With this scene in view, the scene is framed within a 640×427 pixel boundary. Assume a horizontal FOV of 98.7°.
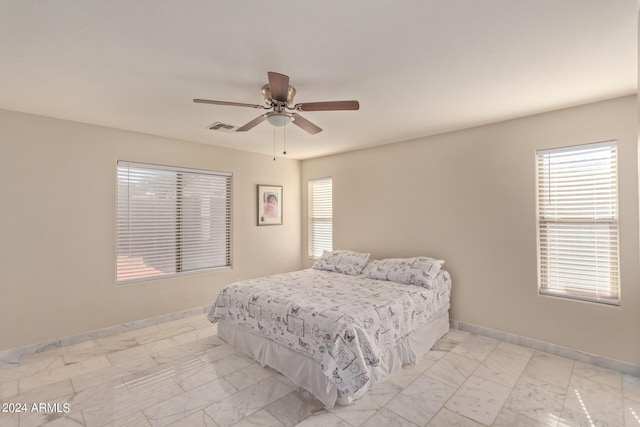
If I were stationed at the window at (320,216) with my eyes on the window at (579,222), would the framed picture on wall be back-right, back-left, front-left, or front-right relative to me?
back-right

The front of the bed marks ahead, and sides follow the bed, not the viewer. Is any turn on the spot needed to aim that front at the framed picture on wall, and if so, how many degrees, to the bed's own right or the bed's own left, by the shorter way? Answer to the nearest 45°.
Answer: approximately 90° to the bed's own right

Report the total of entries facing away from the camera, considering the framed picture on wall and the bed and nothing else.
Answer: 0

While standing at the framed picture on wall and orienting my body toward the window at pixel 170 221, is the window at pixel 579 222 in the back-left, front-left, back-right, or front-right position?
back-left

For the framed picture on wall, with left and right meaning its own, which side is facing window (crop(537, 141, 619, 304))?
front

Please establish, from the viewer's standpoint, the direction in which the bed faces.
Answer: facing the viewer and to the left of the viewer

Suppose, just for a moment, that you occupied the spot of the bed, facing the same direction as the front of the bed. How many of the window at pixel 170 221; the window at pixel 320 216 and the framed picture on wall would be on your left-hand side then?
0

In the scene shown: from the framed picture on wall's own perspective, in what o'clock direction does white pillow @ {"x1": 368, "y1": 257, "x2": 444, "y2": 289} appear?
The white pillow is roughly at 12 o'clock from the framed picture on wall.

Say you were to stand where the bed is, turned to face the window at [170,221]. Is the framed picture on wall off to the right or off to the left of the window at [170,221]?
right

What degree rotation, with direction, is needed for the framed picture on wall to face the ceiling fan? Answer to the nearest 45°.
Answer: approximately 45° to its right

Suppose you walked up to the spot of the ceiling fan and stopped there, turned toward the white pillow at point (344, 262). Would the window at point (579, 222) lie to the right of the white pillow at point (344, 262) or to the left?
right

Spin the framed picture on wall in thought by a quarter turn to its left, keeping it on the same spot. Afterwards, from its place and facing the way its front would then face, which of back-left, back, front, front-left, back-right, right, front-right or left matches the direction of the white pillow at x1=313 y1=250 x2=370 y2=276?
right

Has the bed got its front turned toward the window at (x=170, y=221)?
no

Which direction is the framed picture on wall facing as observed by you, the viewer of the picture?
facing the viewer and to the right of the viewer

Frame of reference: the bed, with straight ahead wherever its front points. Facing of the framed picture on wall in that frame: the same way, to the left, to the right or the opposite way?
to the left

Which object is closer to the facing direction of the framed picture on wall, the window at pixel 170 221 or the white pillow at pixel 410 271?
the white pillow

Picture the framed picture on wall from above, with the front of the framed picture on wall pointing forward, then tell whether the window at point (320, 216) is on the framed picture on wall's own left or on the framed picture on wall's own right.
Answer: on the framed picture on wall's own left
